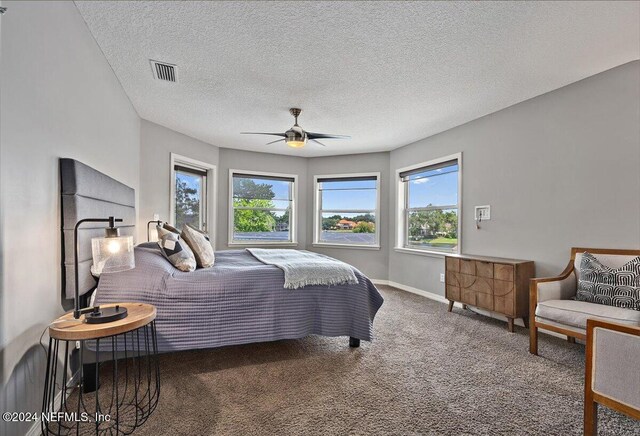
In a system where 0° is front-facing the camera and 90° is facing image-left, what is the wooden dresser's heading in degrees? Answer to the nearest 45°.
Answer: approximately 45°

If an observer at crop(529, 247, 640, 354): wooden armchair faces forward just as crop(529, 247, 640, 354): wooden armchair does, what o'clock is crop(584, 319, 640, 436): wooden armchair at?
crop(584, 319, 640, 436): wooden armchair is roughly at 10 o'clock from crop(529, 247, 640, 354): wooden armchair.

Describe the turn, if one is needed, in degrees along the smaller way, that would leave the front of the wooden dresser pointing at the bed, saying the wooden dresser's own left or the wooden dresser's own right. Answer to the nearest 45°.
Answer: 0° — it already faces it

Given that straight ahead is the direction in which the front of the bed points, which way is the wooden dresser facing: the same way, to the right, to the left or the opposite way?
the opposite way

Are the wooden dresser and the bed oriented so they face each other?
yes

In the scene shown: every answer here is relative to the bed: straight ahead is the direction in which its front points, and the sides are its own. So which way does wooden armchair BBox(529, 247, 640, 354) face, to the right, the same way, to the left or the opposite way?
the opposite way

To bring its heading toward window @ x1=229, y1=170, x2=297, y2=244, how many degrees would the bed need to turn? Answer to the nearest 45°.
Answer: approximately 90° to its left

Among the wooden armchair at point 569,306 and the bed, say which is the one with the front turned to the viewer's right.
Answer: the bed

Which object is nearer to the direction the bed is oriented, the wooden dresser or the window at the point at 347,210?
the wooden dresser

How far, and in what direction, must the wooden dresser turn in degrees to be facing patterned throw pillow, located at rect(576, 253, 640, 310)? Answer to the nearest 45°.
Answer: approximately 90° to its left

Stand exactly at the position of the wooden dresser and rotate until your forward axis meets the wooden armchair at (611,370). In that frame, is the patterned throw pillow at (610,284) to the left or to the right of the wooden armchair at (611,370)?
left

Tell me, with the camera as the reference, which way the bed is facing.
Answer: facing to the right of the viewer

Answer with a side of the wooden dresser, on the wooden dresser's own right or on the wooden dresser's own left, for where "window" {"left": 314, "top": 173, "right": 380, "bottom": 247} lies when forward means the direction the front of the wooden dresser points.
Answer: on the wooden dresser's own right
